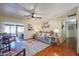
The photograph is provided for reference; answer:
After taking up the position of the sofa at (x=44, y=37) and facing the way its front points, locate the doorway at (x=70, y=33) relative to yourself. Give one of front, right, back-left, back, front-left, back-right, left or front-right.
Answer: back-left

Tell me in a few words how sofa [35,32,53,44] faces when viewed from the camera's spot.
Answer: facing the viewer and to the left of the viewer
